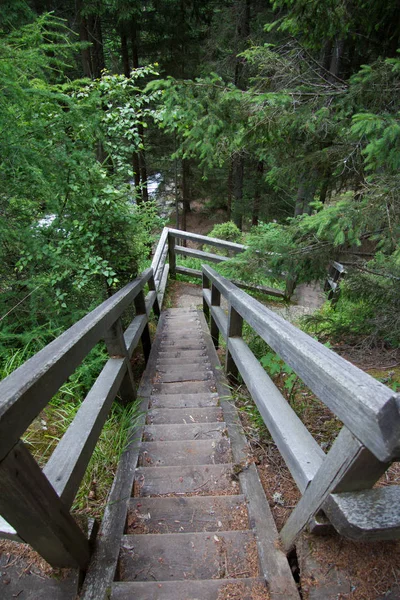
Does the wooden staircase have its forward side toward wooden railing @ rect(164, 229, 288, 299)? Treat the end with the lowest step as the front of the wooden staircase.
yes

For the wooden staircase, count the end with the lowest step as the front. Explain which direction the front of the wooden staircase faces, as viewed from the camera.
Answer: facing away from the viewer
